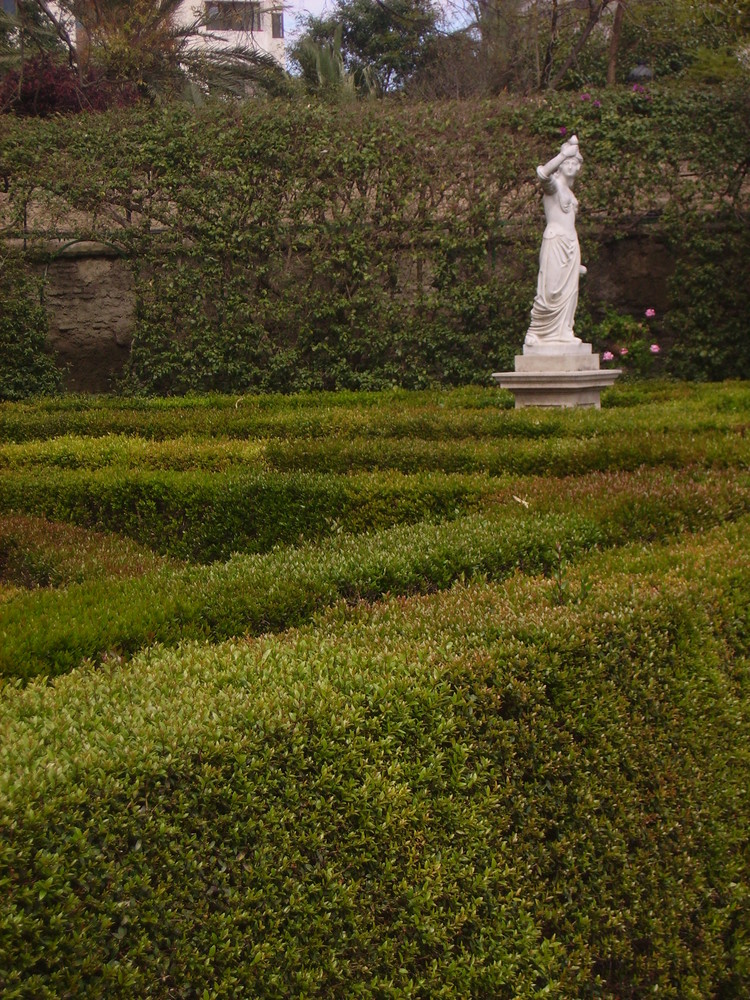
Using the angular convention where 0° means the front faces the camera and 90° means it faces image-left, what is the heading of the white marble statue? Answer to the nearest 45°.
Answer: approximately 315°

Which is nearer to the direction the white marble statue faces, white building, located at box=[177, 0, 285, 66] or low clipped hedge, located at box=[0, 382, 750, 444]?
the low clipped hedge

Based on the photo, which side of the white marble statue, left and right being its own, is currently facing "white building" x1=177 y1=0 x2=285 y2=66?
back

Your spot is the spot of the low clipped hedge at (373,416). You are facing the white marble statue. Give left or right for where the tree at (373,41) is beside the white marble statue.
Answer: left

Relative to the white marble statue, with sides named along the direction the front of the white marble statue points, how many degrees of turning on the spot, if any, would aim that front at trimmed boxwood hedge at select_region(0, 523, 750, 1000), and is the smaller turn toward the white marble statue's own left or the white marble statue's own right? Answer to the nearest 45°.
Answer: approximately 45° to the white marble statue's own right

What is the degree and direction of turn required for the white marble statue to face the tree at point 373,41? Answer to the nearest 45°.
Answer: approximately 135° to its left

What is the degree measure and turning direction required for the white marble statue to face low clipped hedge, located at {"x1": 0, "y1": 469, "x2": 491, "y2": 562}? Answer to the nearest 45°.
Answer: approximately 45° to its right

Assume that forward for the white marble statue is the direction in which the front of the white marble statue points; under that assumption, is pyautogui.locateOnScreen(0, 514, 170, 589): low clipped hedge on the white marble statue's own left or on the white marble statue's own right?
on the white marble statue's own right

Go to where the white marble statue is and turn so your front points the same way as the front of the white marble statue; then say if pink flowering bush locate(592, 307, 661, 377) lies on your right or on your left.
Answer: on your left

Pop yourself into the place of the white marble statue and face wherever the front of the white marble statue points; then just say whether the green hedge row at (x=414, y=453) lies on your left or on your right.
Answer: on your right

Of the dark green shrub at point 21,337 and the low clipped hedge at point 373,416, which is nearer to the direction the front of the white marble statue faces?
the low clipped hedge
